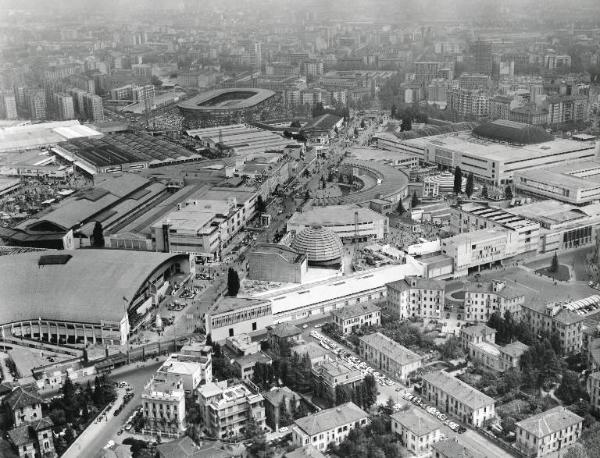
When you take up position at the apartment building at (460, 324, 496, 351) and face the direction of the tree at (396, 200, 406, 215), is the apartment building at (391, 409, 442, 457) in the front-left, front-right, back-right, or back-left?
back-left

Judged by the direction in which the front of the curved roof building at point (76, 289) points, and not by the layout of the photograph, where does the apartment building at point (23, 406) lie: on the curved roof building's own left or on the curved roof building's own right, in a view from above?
on the curved roof building's own right

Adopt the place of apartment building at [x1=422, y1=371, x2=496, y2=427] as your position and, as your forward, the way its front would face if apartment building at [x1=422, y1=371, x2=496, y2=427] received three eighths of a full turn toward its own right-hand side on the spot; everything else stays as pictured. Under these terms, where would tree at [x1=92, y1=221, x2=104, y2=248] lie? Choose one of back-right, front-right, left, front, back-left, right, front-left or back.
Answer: front-left

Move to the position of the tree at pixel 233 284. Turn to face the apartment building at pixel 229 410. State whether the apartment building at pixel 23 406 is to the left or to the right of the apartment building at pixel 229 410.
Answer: right

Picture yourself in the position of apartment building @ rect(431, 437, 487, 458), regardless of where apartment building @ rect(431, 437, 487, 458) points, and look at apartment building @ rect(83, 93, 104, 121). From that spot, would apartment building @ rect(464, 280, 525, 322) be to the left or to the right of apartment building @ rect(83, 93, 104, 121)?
right

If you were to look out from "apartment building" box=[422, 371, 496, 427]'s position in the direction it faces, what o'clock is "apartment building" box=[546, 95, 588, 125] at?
"apartment building" box=[546, 95, 588, 125] is roughly at 5 o'clock from "apartment building" box=[422, 371, 496, 427].

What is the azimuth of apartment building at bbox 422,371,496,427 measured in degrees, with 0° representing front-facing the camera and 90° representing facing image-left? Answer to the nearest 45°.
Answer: approximately 45°

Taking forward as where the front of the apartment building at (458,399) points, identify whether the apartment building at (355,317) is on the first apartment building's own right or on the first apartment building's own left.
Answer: on the first apartment building's own right

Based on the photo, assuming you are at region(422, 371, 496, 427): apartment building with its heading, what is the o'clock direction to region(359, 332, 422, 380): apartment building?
region(359, 332, 422, 380): apartment building is roughly at 3 o'clock from region(422, 371, 496, 427): apartment building.

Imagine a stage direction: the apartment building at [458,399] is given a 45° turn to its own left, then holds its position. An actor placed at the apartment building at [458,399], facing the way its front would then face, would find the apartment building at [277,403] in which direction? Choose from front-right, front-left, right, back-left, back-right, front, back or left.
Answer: right

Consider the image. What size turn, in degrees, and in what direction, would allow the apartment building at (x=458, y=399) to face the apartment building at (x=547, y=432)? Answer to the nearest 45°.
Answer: approximately 90° to its left
